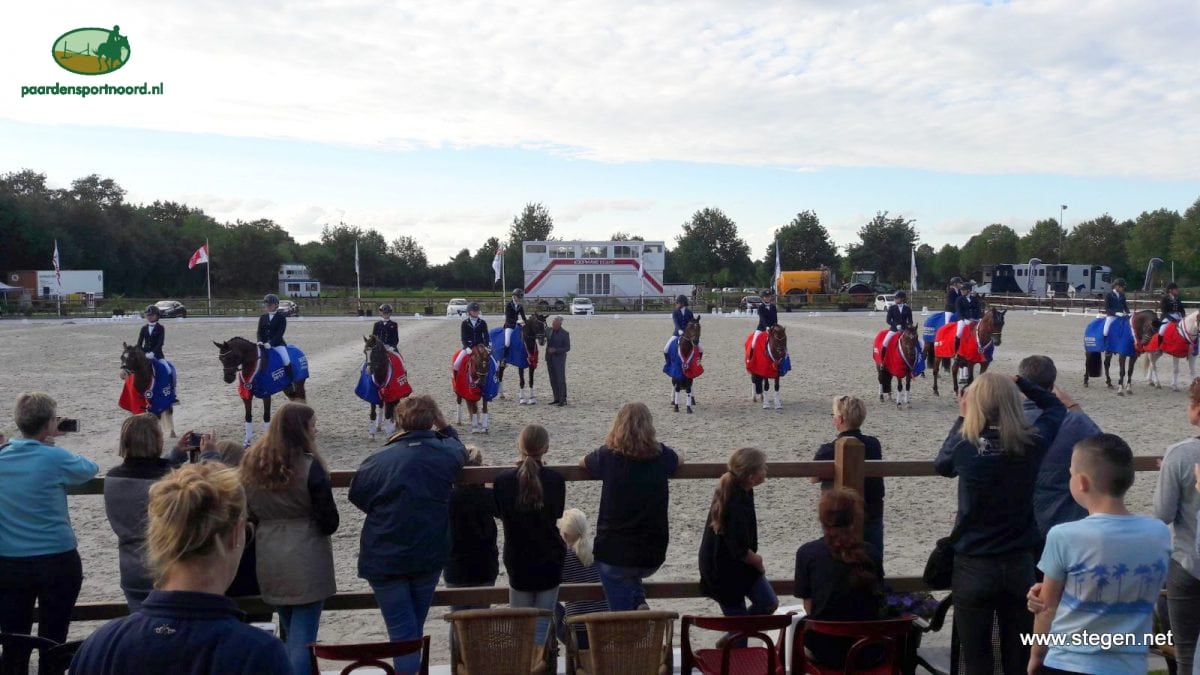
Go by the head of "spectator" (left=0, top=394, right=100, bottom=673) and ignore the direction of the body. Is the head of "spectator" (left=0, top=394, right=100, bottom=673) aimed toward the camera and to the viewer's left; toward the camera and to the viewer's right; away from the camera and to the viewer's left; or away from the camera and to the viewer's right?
away from the camera and to the viewer's right

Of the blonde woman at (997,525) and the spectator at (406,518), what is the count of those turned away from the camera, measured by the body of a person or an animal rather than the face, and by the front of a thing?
2

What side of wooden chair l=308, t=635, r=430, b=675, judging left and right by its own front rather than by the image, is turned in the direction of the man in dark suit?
front

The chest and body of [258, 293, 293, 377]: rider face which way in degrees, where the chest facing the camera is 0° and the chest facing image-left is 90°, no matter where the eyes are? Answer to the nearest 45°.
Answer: approximately 45°

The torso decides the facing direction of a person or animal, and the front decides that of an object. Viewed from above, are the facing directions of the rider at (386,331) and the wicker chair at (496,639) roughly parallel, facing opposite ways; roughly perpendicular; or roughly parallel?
roughly parallel, facing opposite ways

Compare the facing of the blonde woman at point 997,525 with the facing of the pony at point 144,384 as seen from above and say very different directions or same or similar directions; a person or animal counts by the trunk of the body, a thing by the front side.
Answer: very different directions

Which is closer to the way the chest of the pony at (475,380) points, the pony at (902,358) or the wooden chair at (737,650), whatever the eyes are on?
the wooden chair

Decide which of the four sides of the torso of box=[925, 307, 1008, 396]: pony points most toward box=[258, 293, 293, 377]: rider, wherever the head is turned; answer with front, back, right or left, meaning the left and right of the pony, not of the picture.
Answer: right

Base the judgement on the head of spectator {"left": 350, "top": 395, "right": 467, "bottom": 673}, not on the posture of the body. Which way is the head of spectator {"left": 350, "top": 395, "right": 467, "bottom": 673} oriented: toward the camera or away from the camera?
away from the camera

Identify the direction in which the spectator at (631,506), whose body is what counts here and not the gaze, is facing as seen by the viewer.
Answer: away from the camera

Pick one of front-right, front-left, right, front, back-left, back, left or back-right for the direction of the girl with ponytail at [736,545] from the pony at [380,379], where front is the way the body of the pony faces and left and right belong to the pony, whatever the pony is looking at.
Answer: front-left

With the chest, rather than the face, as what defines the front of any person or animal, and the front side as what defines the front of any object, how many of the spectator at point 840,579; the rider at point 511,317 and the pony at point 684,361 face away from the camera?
1

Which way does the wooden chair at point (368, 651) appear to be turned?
away from the camera

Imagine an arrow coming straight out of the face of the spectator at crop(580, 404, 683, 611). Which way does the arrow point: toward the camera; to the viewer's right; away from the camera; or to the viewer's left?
away from the camera

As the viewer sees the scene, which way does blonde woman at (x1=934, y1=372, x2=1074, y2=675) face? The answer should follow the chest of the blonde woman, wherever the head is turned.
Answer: away from the camera

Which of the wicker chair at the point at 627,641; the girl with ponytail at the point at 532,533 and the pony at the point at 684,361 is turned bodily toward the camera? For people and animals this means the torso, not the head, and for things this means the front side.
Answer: the pony

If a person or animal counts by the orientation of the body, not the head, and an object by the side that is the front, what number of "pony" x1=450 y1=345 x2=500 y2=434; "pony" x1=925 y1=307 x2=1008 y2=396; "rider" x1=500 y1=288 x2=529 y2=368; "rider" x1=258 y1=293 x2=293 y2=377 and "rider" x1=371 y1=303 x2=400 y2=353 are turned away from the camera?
0

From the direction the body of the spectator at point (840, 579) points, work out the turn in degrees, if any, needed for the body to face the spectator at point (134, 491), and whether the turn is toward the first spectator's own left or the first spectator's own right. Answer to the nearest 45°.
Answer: approximately 90° to the first spectator's own left

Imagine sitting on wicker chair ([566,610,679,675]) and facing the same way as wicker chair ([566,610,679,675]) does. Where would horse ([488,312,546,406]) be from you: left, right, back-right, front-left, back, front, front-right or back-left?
front

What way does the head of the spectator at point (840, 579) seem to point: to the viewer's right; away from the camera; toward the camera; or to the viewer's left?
away from the camera

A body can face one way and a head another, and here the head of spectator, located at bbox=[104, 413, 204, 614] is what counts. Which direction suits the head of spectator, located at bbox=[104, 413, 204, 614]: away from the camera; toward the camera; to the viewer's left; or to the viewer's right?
away from the camera
